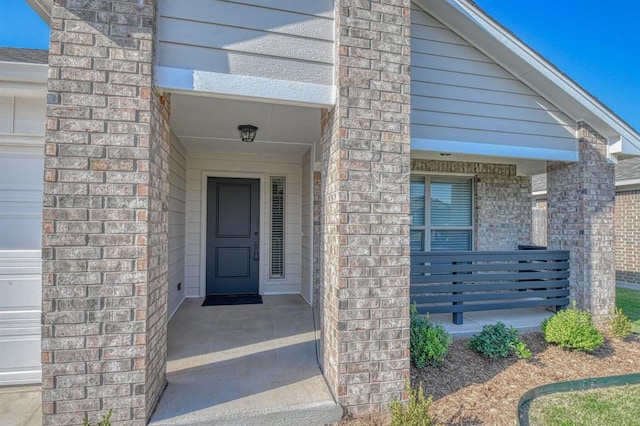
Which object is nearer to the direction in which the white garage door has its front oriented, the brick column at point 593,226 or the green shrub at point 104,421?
the green shrub

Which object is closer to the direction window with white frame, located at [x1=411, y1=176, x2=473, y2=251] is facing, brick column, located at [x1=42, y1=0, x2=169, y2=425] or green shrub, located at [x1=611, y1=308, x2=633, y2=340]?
the brick column

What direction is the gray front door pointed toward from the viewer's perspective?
toward the camera

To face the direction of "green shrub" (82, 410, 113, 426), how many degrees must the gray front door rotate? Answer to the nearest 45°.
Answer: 0° — it already faces it

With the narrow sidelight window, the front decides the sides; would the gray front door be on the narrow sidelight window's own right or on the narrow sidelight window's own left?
on the narrow sidelight window's own right

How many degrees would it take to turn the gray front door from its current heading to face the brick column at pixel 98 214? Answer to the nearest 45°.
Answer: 0° — it already faces it

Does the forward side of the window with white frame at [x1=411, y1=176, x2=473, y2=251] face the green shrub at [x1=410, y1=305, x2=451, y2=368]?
yes

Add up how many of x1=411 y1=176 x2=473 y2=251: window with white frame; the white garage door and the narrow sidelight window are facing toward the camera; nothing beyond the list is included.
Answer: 3

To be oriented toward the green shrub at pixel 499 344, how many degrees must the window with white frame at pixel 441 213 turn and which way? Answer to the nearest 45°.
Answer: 0° — it already faces it

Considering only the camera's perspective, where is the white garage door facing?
facing the viewer

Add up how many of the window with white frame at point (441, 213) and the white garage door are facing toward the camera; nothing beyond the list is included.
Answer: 2

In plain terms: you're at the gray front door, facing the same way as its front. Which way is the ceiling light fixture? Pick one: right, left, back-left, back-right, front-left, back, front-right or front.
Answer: front

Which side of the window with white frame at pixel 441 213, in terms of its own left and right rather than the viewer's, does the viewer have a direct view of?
front
